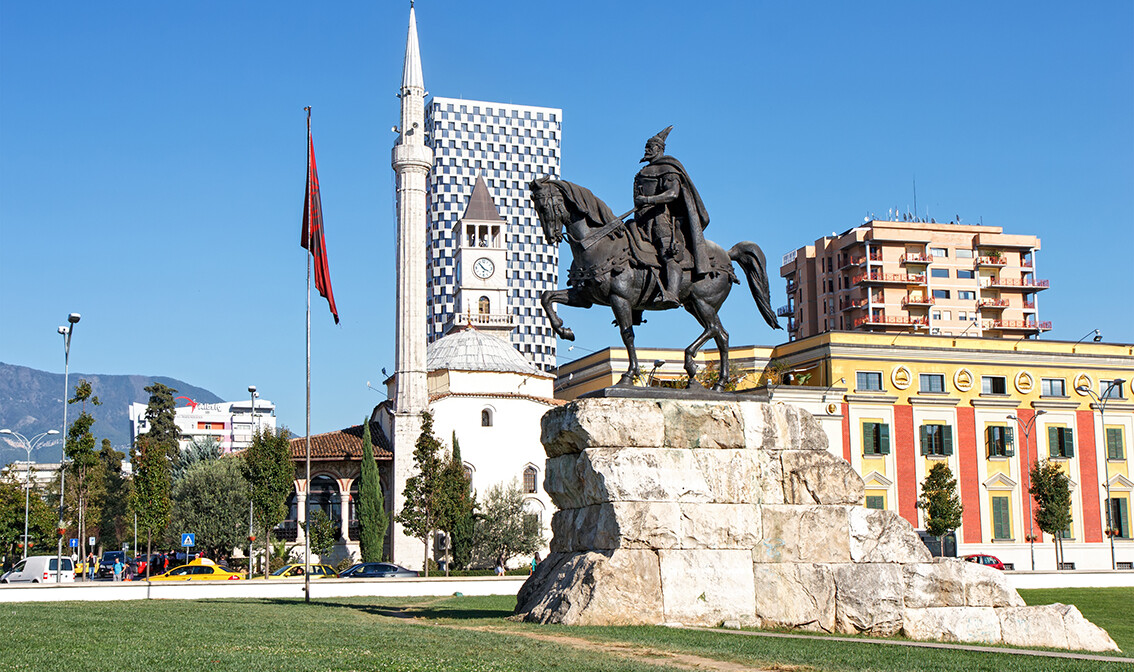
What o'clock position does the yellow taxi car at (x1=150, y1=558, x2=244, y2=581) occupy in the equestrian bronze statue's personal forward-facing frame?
The yellow taxi car is roughly at 2 o'clock from the equestrian bronze statue.

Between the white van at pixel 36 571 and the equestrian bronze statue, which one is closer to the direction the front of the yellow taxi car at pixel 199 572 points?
the white van

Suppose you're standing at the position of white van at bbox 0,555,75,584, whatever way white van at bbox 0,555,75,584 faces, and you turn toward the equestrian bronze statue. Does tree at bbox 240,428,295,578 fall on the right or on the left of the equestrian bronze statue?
left

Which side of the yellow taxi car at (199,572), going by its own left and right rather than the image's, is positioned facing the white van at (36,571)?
front

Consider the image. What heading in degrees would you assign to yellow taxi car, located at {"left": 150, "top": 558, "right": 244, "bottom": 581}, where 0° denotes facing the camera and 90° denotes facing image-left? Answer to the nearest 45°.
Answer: approximately 90°

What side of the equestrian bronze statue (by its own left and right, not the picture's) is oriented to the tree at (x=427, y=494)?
right

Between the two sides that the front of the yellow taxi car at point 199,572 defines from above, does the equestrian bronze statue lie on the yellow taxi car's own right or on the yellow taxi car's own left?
on the yellow taxi car's own left

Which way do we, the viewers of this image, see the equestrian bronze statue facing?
facing to the left of the viewer

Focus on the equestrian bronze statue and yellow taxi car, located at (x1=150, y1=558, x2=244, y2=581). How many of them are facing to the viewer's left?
2

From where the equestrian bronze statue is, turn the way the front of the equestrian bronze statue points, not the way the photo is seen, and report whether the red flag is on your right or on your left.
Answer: on your right
